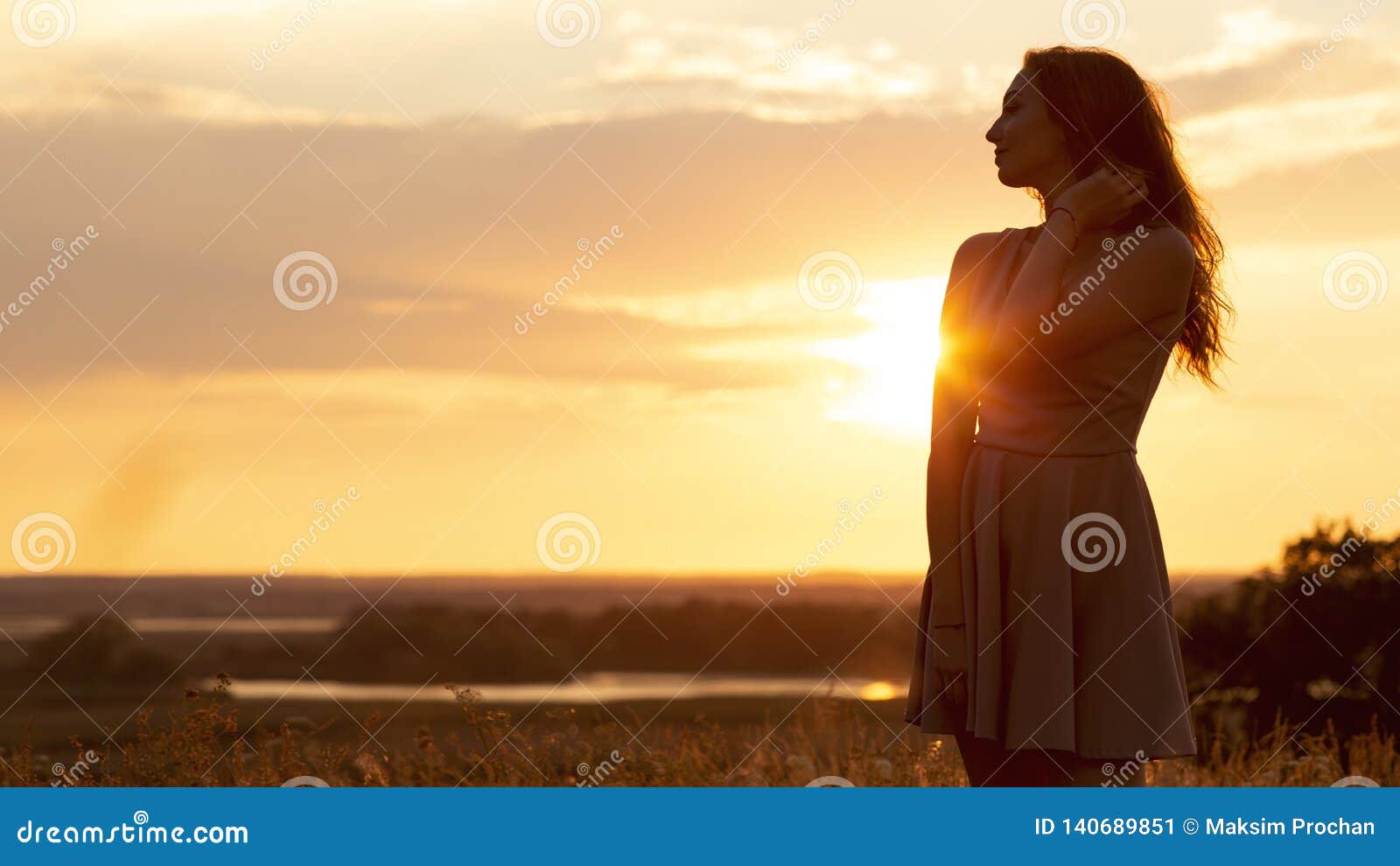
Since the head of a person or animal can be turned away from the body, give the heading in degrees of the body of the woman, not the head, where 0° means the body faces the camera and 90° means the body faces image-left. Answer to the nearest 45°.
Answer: approximately 45°

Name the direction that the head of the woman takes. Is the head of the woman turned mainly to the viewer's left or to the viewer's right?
to the viewer's left
